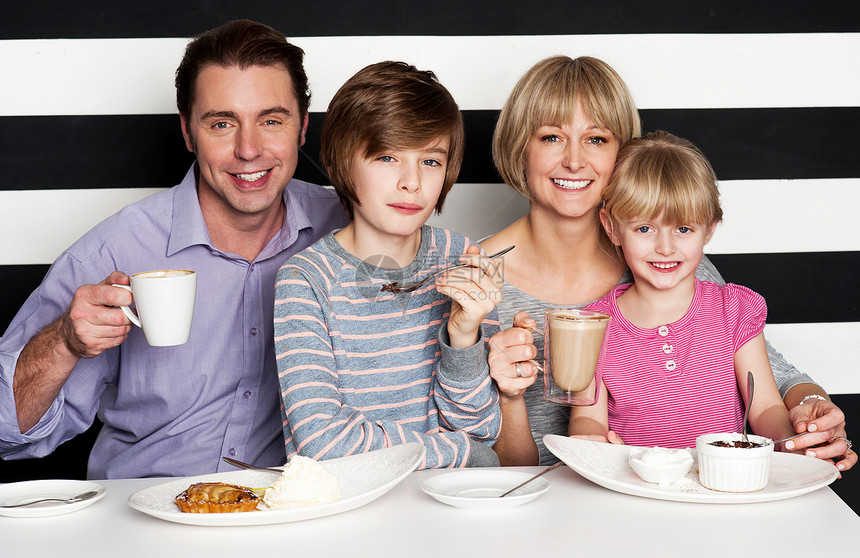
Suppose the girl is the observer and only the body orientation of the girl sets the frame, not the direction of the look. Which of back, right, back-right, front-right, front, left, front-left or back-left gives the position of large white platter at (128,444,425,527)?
front-right

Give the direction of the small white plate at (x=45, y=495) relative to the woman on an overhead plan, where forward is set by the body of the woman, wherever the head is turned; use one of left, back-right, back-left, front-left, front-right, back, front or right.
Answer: front-right

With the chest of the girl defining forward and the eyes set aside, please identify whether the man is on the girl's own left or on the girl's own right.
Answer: on the girl's own right

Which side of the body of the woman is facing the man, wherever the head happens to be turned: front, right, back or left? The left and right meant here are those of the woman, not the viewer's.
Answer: right

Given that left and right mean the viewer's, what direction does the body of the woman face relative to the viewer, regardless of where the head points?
facing the viewer

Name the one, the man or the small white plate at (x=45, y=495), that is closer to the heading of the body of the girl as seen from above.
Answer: the small white plate

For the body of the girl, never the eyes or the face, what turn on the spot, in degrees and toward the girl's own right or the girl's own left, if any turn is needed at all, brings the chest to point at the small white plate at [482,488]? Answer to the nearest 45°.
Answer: approximately 45° to the girl's own right

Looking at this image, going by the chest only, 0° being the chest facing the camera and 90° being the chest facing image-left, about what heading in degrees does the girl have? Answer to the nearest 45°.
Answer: approximately 0°

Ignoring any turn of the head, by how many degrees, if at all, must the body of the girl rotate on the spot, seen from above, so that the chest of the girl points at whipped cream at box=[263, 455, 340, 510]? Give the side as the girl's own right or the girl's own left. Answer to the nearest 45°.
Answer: approximately 45° to the girl's own right
